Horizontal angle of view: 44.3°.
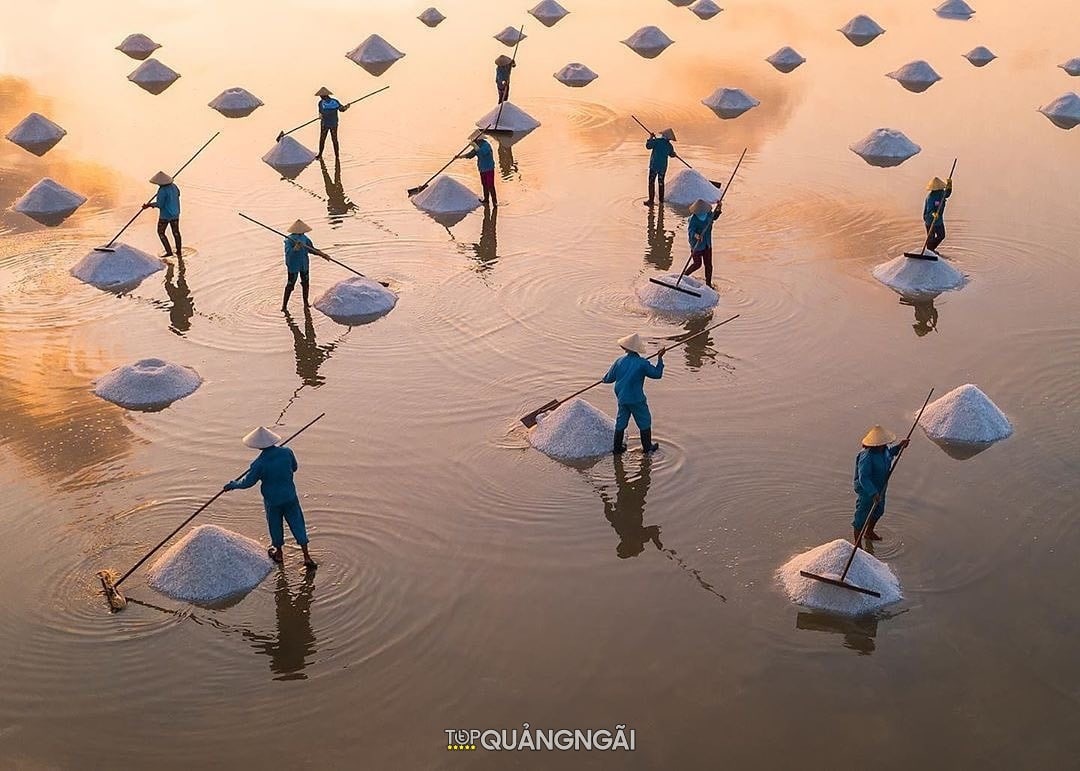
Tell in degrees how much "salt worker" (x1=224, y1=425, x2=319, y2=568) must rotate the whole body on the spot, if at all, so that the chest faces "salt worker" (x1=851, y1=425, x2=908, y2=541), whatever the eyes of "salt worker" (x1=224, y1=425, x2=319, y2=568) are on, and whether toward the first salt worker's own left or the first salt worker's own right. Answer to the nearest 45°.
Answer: approximately 135° to the first salt worker's own right

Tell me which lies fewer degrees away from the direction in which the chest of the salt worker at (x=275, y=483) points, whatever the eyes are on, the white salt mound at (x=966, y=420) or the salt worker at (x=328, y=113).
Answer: the salt worker

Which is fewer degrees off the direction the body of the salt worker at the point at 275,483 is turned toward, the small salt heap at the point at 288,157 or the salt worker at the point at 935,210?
the small salt heap

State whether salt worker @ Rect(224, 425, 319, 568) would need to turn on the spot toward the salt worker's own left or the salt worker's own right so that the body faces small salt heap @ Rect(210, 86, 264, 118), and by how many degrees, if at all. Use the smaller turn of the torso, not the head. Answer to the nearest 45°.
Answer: approximately 45° to the salt worker's own right

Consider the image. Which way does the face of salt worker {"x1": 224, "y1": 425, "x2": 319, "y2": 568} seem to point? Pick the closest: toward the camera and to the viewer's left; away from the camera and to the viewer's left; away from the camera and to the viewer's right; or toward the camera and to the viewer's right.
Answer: away from the camera and to the viewer's left

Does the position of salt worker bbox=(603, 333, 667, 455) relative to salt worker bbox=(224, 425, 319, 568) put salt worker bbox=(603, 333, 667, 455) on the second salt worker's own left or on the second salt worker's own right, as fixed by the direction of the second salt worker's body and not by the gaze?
on the second salt worker's own right

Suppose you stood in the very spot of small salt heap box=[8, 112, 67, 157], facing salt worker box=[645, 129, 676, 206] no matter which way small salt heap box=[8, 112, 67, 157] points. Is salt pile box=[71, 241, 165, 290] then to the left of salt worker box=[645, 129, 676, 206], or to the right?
right

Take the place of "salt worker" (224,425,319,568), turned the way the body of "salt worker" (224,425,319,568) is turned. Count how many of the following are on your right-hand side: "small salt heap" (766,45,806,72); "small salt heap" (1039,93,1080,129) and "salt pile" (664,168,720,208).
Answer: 3

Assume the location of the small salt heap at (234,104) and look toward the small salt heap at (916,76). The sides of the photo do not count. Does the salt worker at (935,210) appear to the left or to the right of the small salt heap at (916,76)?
right

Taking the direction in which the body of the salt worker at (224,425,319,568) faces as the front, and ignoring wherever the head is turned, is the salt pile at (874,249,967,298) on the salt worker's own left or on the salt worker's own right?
on the salt worker's own right

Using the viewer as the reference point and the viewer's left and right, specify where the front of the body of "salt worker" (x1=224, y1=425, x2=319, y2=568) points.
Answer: facing away from the viewer and to the left of the viewer
